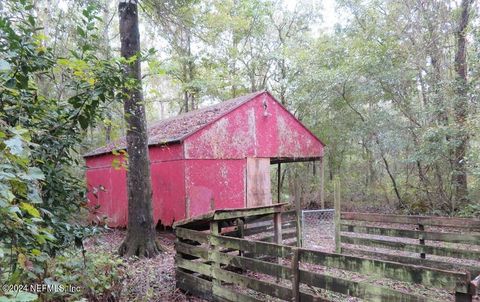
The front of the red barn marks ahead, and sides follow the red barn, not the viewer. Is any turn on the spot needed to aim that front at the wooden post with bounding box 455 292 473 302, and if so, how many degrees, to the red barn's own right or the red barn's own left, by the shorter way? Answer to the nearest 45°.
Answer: approximately 45° to the red barn's own right

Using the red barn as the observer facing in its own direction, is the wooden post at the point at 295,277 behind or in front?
in front

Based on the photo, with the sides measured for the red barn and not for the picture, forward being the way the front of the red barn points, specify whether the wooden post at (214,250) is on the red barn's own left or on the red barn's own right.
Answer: on the red barn's own right

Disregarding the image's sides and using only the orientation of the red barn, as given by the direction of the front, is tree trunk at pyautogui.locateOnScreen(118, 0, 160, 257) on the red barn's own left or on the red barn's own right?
on the red barn's own right

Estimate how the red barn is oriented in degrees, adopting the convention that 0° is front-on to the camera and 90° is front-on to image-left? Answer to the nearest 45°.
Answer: approximately 315°

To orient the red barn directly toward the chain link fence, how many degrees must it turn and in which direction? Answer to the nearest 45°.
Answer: approximately 45° to its left
